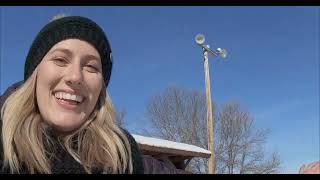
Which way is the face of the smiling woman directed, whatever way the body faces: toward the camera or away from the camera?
toward the camera

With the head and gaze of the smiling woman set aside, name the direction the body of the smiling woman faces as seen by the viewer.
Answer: toward the camera
